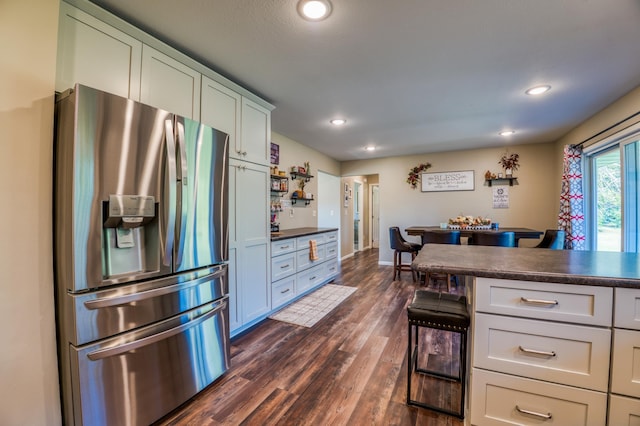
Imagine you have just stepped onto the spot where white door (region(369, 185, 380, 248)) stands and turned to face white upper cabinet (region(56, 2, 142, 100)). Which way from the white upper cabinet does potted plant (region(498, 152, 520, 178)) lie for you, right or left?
left

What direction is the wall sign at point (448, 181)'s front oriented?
toward the camera

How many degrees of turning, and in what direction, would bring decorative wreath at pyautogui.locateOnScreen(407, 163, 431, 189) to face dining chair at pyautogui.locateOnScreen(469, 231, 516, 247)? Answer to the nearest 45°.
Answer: approximately 45° to its left

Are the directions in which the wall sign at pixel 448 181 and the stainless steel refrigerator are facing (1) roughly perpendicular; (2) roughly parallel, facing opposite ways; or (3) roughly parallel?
roughly perpendicular

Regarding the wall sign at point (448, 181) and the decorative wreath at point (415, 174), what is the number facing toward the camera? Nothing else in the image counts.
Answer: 2

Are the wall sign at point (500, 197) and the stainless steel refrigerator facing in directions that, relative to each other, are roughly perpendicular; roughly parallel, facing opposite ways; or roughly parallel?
roughly perpendicular

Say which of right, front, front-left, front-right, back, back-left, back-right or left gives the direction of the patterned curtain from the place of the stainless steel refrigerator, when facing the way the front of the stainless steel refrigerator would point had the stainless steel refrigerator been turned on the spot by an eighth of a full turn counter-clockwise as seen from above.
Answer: front

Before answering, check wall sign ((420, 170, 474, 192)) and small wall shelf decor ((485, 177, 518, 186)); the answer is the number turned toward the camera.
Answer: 2

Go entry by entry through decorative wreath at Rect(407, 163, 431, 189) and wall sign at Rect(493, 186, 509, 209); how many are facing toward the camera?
2

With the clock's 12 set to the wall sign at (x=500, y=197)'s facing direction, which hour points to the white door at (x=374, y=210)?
The white door is roughly at 4 o'clock from the wall sign.

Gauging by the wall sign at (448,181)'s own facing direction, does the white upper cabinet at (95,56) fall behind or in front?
in front

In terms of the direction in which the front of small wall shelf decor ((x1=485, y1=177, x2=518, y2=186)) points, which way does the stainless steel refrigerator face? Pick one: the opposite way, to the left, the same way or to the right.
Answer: to the left

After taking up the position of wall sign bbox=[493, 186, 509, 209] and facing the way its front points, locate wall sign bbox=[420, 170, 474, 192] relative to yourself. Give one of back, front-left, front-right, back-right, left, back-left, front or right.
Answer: right

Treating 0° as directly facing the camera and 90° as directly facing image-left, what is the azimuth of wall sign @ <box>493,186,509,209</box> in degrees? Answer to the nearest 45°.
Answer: approximately 0°

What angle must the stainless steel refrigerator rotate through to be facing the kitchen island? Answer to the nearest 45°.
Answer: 0° — it already faces it

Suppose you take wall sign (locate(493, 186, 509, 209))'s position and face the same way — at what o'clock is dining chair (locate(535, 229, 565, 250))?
The dining chair is roughly at 11 o'clock from the wall sign.

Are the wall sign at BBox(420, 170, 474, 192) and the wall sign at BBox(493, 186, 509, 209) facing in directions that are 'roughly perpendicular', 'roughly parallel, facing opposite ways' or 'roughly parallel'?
roughly parallel

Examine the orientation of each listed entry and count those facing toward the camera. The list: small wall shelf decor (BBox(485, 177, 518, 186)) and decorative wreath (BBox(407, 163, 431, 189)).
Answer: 2

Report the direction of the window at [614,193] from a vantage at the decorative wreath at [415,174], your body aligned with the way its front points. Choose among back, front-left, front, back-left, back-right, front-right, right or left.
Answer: front-left

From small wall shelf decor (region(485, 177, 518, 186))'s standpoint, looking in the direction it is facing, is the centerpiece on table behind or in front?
in front
